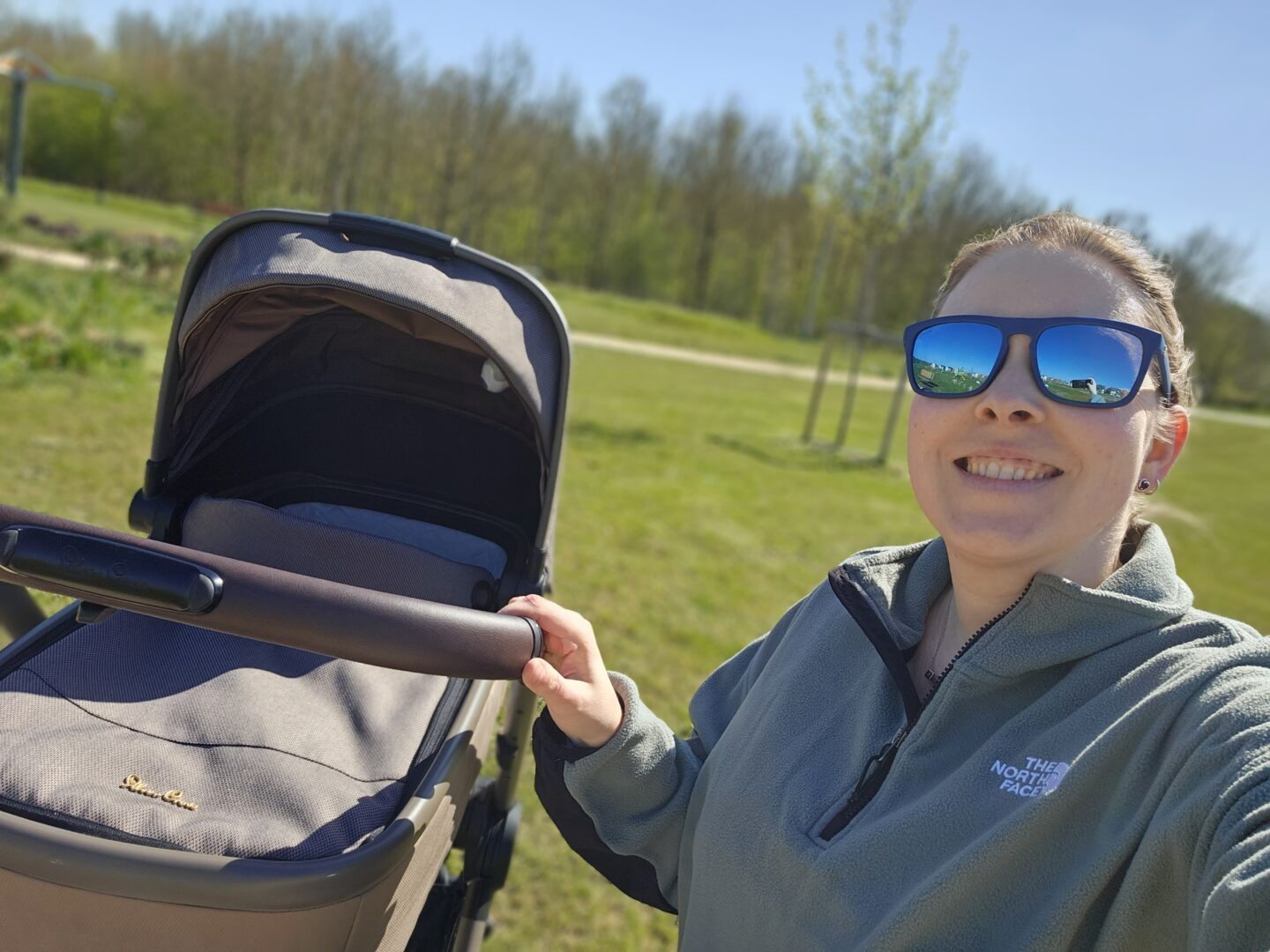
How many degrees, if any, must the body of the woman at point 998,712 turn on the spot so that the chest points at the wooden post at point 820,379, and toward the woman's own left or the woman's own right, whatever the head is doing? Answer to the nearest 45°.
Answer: approximately 135° to the woman's own right

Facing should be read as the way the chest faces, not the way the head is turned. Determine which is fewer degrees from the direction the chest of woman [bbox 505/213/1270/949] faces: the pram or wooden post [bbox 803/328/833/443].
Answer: the pram

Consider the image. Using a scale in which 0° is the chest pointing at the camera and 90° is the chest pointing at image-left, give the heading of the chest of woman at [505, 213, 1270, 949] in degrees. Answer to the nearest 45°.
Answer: approximately 45°
